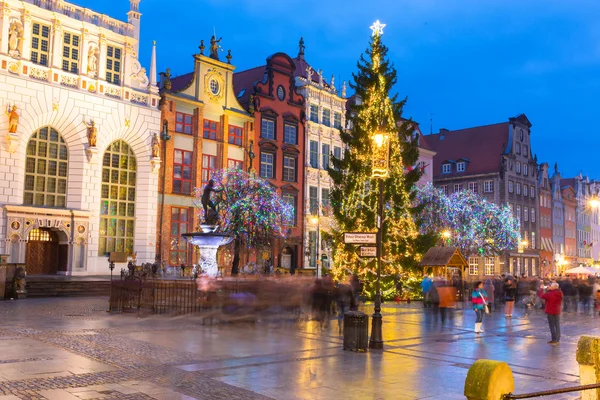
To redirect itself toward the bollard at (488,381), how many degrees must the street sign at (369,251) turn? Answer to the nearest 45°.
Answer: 0° — it already faces it

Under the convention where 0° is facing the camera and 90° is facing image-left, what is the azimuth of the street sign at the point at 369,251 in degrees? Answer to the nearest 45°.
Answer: approximately 0°

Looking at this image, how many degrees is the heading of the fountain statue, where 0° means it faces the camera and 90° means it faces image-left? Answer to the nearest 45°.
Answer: approximately 270°

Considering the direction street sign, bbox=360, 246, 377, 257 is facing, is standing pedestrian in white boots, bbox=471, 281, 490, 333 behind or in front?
behind

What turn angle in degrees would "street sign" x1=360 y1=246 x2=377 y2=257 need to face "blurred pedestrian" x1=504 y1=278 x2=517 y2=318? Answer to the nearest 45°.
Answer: approximately 135° to its left

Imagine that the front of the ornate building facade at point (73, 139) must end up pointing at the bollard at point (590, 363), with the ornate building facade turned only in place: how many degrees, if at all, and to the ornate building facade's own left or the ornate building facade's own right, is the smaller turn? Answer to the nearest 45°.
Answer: approximately 45° to the ornate building facade's own right
